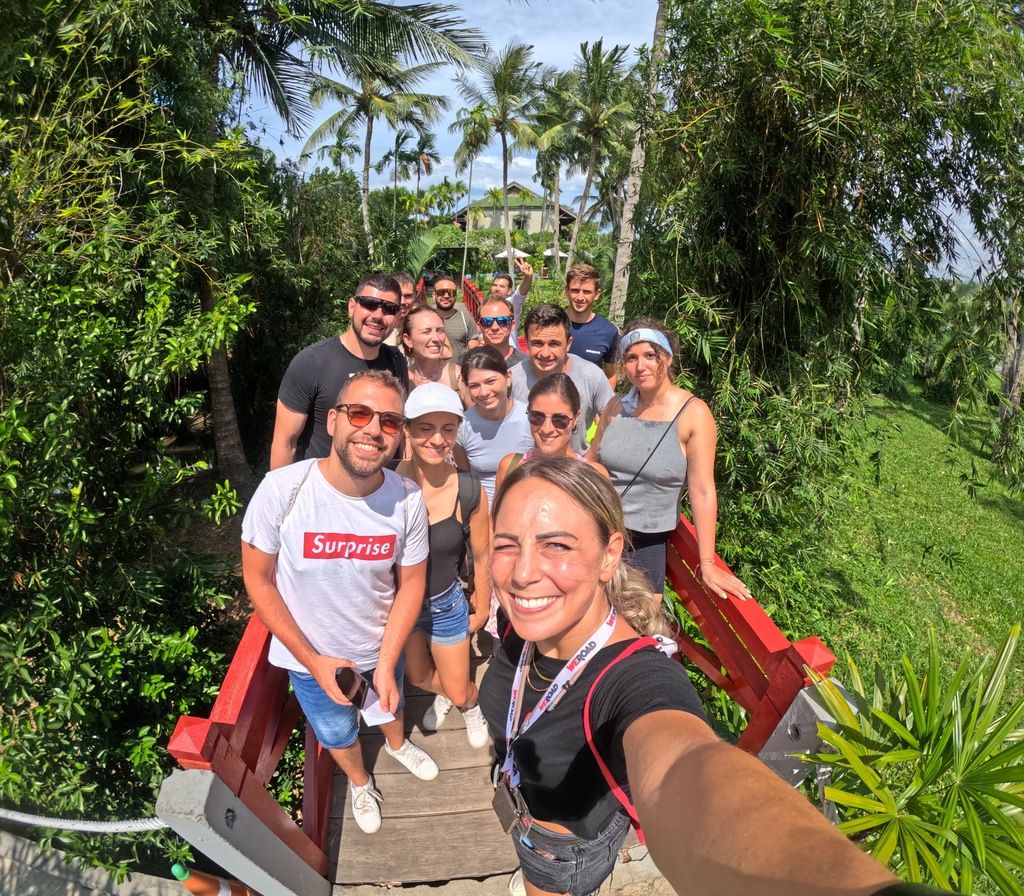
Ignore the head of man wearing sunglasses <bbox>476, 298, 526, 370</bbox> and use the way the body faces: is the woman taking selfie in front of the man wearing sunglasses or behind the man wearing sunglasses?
in front

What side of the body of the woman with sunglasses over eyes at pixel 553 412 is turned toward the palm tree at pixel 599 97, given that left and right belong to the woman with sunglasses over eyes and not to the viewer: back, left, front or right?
back

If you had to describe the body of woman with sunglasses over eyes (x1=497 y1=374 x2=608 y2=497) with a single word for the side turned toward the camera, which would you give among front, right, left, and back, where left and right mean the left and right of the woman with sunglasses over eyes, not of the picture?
front

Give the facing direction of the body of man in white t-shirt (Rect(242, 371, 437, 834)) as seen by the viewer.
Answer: toward the camera

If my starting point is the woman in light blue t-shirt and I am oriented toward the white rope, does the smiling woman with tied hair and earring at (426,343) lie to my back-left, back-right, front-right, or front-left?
back-right

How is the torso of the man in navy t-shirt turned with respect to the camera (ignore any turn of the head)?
toward the camera

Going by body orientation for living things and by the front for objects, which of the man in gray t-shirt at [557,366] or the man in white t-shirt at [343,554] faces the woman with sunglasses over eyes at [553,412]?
the man in gray t-shirt

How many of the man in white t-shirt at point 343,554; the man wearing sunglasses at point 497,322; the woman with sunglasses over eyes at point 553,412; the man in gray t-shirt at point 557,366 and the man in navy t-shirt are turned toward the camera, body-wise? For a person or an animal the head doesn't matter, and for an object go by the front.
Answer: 5

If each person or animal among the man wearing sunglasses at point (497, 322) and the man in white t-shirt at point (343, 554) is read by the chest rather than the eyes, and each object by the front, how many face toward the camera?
2

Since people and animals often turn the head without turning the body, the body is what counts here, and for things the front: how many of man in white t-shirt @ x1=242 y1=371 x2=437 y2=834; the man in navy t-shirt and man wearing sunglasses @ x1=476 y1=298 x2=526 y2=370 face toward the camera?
3

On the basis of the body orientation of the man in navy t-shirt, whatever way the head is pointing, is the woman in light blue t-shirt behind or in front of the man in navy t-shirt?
in front

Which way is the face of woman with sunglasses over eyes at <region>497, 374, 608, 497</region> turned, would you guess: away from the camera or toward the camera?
toward the camera

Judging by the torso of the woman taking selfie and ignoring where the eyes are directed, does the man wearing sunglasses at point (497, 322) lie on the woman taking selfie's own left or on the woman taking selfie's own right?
on the woman taking selfie's own right

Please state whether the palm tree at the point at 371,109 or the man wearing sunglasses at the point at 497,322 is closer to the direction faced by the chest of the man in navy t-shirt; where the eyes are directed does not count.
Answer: the man wearing sunglasses

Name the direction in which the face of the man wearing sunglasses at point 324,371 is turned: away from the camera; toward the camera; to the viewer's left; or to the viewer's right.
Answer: toward the camera

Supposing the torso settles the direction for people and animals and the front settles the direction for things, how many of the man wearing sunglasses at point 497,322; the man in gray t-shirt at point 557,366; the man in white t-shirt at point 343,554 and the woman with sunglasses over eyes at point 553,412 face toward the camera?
4
